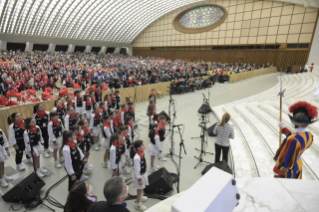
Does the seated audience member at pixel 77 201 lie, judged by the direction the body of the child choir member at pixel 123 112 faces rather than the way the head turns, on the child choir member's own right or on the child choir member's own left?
on the child choir member's own right

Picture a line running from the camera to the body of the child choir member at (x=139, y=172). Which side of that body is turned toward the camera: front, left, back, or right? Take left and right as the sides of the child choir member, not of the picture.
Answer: right

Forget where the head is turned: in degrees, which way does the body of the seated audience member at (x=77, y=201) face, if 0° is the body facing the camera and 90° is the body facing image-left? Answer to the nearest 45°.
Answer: approximately 225°

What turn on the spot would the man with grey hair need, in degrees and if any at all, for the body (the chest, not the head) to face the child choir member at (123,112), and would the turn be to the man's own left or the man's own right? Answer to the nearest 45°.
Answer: approximately 45° to the man's own left

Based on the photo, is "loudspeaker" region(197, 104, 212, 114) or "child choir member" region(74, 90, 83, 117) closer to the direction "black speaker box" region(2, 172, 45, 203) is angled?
the child choir member

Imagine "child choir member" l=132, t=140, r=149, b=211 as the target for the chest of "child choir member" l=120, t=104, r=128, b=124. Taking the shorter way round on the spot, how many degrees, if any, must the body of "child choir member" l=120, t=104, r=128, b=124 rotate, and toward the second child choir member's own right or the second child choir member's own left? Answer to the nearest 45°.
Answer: approximately 90° to the second child choir member's own right

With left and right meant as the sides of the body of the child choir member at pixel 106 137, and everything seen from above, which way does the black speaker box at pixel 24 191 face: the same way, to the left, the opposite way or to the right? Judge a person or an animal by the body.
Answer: the opposite way

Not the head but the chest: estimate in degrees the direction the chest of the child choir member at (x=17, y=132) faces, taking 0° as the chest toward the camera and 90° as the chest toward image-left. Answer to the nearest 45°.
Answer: approximately 315°
